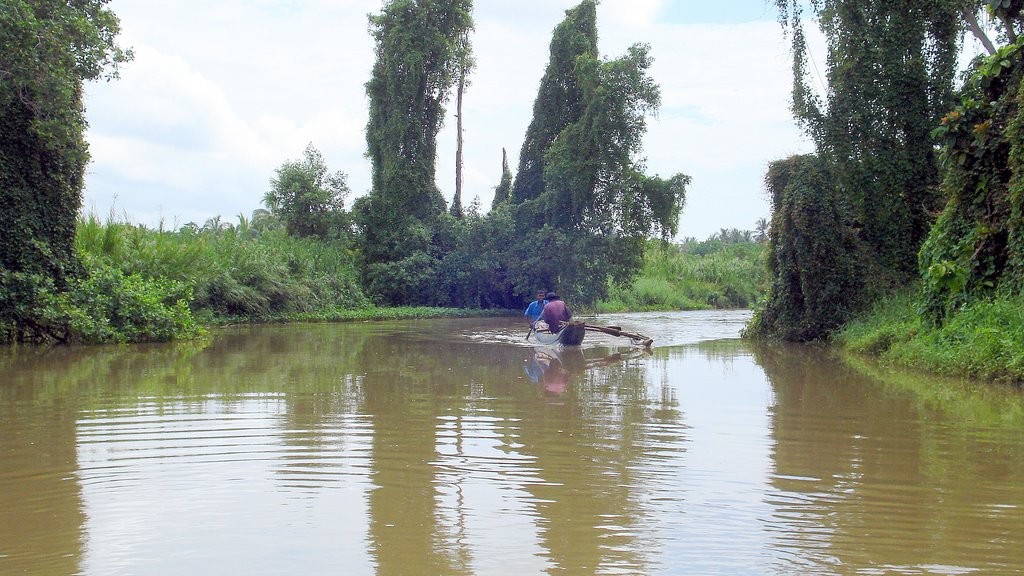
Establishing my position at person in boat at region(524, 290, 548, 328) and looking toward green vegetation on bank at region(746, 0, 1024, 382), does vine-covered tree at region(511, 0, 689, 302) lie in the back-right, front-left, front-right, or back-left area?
back-left

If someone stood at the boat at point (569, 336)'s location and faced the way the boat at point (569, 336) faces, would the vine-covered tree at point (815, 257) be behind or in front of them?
in front

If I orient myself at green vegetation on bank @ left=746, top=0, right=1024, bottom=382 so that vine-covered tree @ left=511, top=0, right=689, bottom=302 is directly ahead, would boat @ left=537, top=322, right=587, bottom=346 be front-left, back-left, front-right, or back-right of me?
front-left
